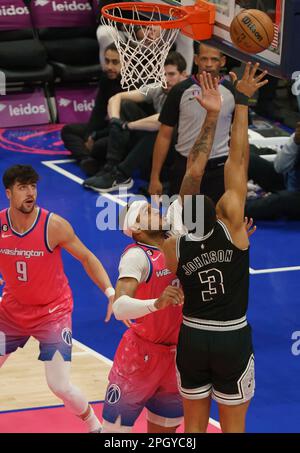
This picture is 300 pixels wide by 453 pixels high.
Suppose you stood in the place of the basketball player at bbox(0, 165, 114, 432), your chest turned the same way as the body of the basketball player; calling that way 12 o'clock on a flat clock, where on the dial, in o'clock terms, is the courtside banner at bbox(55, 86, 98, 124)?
The courtside banner is roughly at 6 o'clock from the basketball player.

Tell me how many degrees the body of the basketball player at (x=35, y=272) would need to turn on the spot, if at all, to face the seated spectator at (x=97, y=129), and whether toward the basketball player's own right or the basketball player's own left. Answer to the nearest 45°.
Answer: approximately 180°

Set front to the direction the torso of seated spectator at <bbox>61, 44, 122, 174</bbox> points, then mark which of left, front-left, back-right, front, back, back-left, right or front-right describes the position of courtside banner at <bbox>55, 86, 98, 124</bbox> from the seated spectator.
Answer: back-right

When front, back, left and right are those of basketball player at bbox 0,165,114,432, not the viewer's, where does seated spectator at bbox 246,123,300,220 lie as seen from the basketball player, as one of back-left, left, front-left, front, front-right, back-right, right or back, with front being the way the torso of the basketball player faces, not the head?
back-left

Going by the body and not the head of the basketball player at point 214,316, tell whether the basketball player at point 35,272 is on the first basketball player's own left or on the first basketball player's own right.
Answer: on the first basketball player's own left

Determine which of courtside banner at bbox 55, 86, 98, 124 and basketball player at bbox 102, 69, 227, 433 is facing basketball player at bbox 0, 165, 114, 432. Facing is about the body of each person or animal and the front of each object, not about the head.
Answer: the courtside banner

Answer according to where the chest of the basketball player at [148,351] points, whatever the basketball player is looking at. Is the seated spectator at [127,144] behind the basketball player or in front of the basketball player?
behind

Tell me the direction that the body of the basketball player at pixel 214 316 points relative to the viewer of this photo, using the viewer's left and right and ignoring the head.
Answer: facing away from the viewer

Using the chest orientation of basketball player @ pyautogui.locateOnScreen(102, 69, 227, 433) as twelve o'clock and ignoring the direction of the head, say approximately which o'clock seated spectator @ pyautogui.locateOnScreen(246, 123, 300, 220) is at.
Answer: The seated spectator is roughly at 8 o'clock from the basketball player.
